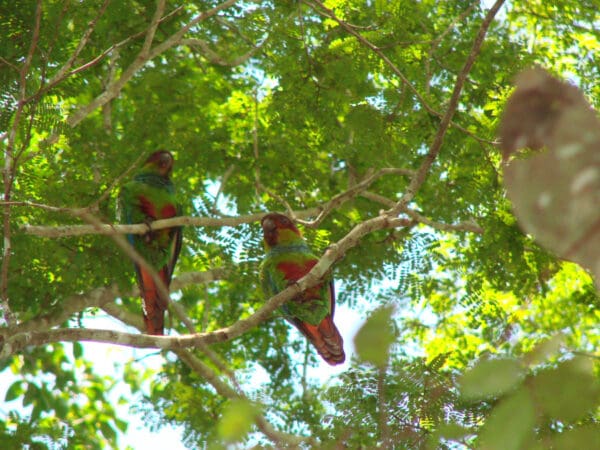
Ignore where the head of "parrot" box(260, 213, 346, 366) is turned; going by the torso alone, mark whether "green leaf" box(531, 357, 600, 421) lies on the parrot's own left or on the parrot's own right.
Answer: on the parrot's own left

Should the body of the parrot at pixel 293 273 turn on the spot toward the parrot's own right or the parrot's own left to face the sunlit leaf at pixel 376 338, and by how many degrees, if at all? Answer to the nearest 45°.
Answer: approximately 45° to the parrot's own left

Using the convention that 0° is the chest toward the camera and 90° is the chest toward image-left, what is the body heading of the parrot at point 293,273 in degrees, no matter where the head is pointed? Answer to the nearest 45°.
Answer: approximately 45°

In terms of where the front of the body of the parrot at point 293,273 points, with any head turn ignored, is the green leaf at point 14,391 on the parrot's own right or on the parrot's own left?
on the parrot's own right

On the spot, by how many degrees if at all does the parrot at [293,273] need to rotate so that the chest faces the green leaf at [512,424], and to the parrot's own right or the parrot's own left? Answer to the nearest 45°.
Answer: approximately 45° to the parrot's own left
